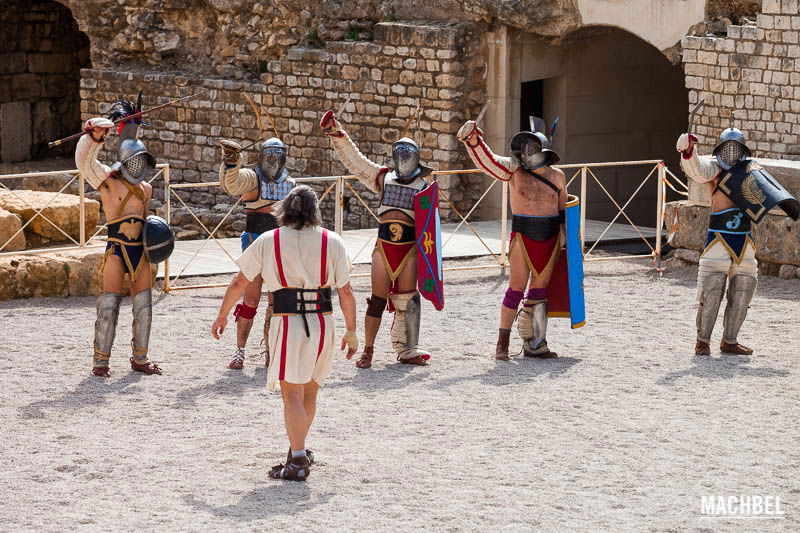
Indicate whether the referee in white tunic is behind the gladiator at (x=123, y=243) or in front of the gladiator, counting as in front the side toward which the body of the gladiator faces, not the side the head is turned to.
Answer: in front

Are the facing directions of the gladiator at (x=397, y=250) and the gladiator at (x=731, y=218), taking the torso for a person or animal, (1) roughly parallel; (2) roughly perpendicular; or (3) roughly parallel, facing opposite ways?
roughly parallel

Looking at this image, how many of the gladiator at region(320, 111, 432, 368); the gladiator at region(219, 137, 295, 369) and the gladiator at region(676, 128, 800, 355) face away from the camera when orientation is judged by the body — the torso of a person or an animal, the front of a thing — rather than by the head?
0

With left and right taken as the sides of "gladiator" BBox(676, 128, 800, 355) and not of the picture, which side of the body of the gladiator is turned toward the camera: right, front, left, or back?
front

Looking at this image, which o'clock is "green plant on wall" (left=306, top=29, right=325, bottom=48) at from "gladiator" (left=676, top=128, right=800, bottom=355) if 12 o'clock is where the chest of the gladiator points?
The green plant on wall is roughly at 5 o'clock from the gladiator.

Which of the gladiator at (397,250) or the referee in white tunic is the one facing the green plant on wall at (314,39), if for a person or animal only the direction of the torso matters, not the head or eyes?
the referee in white tunic

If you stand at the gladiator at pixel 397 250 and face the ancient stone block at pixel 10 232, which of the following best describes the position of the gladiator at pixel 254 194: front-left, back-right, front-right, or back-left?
front-left

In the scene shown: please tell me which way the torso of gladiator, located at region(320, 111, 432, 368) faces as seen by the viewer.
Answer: toward the camera

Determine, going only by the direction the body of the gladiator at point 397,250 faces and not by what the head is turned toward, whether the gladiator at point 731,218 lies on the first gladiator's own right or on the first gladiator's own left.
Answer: on the first gladiator's own left

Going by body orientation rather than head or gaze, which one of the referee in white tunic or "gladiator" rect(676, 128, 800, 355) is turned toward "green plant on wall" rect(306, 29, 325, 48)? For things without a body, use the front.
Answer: the referee in white tunic

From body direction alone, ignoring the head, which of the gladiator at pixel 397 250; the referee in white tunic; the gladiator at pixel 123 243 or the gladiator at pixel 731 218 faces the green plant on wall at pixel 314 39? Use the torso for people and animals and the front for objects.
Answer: the referee in white tunic

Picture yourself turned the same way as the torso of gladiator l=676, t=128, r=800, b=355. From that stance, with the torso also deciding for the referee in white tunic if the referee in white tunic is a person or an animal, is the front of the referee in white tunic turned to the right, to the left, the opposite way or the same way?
the opposite way

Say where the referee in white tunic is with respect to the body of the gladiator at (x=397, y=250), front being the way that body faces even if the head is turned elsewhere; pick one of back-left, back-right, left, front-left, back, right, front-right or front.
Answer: front

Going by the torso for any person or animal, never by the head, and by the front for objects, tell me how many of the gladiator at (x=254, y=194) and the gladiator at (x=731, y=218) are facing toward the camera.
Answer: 2

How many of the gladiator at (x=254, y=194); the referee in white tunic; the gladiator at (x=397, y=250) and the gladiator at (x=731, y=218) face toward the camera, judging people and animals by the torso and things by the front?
3

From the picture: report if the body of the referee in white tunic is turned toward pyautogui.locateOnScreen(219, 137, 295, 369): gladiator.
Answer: yes

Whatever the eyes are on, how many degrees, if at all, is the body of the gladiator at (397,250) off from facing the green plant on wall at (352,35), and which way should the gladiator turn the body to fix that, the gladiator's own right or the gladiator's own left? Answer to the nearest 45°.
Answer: approximately 180°

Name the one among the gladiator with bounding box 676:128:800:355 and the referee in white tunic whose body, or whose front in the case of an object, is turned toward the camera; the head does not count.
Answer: the gladiator

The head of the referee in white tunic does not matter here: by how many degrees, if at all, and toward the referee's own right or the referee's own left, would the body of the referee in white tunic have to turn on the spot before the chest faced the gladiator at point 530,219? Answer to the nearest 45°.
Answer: approximately 45° to the referee's own right

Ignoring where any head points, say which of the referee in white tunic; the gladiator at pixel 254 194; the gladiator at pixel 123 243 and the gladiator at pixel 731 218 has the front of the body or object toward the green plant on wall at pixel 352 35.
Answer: the referee in white tunic

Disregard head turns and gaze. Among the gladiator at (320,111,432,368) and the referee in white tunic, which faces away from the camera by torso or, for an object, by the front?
the referee in white tunic

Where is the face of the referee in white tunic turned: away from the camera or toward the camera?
away from the camera
